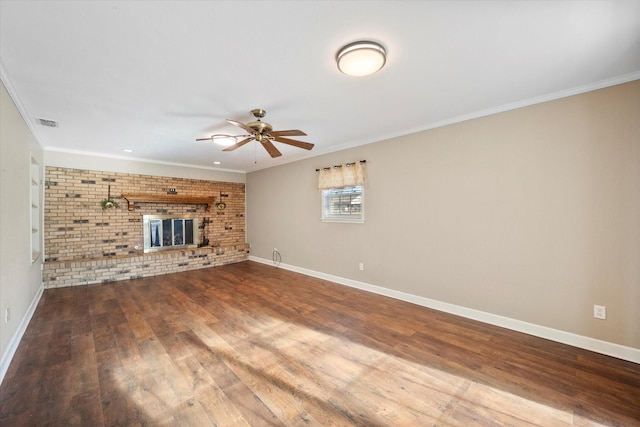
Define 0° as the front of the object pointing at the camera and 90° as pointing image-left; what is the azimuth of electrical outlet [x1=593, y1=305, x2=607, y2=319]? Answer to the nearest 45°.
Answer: approximately 0°

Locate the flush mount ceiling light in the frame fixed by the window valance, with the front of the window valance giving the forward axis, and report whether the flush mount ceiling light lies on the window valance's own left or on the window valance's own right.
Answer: on the window valance's own left

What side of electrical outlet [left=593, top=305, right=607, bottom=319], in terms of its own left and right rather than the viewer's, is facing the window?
right

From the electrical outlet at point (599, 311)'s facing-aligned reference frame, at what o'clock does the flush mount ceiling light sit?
The flush mount ceiling light is roughly at 1 o'clock from the electrical outlet.

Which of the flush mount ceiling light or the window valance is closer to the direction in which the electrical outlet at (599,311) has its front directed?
the flush mount ceiling light

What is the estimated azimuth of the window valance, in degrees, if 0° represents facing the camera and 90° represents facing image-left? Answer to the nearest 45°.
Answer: approximately 45°

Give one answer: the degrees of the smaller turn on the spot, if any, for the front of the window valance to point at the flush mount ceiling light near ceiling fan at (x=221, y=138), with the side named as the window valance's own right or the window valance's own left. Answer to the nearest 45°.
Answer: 0° — it already faces it

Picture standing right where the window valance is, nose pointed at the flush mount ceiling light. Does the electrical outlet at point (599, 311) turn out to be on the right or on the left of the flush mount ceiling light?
left

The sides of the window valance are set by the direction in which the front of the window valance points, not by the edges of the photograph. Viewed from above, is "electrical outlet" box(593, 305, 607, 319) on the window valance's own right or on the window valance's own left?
on the window valance's own left

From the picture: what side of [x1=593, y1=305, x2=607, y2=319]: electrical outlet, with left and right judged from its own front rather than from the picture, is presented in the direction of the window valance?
right
